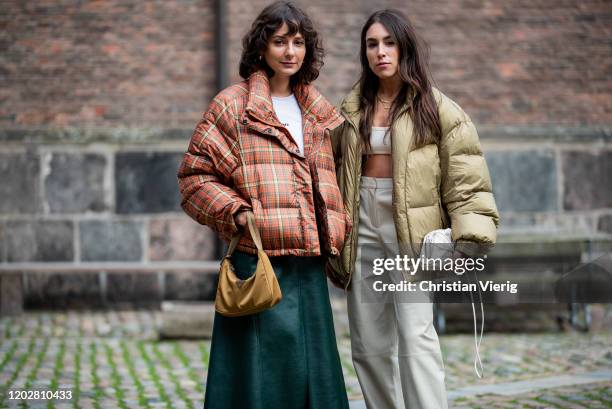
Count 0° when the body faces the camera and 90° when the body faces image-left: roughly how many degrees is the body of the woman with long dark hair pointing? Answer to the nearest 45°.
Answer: approximately 45°

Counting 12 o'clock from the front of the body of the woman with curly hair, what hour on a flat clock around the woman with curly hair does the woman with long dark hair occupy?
The woman with long dark hair is roughly at 10 o'clock from the woman with curly hair.

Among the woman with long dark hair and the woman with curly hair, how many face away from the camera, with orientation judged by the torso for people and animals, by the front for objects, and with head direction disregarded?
0

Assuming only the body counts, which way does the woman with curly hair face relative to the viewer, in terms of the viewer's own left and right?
facing the viewer and to the right of the viewer
